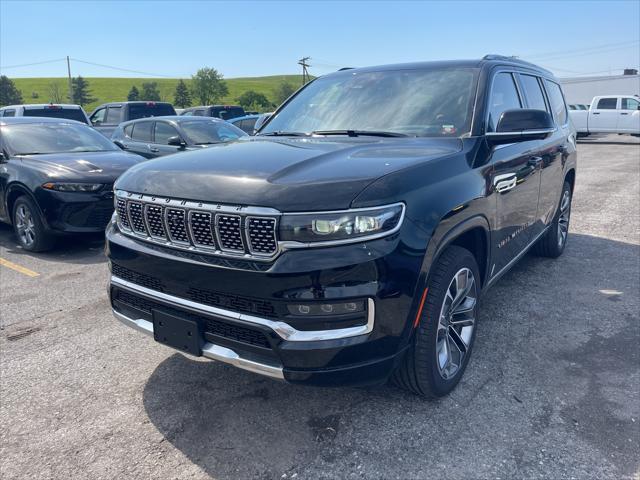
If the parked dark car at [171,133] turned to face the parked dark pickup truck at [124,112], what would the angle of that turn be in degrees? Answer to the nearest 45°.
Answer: approximately 135° to its left

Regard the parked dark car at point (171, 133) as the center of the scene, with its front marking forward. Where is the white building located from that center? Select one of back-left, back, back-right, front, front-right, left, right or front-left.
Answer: left

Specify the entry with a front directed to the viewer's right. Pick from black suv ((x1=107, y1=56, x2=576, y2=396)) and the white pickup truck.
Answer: the white pickup truck

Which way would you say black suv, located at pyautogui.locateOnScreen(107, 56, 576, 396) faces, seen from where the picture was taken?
facing the viewer and to the left of the viewer

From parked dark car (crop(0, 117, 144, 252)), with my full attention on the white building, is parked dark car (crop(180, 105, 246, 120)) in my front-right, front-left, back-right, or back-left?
front-left

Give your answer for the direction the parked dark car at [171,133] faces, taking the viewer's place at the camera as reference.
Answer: facing the viewer and to the right of the viewer

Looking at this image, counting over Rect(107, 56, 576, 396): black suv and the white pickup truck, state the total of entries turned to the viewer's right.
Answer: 1

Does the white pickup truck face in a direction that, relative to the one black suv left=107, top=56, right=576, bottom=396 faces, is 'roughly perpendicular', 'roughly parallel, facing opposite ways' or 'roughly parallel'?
roughly perpendicular

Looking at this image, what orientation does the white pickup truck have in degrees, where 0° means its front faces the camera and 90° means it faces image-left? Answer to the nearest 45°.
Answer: approximately 270°

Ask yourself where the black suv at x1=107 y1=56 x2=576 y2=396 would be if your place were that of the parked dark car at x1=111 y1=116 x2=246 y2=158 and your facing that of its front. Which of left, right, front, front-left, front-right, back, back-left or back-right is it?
front-right
